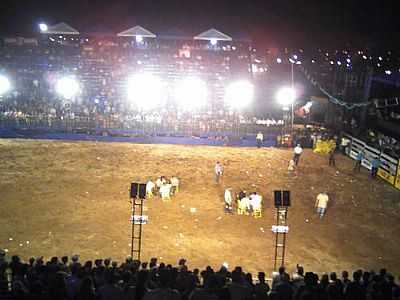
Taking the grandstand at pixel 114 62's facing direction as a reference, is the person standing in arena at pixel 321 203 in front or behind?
in front

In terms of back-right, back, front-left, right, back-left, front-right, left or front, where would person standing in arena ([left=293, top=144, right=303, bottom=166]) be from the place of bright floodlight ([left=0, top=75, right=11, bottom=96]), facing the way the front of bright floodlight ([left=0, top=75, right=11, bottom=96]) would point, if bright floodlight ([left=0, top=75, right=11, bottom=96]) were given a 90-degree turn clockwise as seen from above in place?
back-left

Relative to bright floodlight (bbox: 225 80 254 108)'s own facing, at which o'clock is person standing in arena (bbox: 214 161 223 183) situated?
The person standing in arena is roughly at 12 o'clock from the bright floodlight.

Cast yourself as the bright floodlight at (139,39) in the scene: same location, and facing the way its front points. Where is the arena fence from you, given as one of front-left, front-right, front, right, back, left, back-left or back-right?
front-left

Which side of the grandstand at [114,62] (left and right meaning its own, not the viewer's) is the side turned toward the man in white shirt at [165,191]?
front

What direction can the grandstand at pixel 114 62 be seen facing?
toward the camera

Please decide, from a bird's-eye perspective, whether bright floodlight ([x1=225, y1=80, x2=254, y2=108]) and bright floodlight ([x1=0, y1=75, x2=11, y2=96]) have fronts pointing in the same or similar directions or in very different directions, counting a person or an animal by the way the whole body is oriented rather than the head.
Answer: same or similar directions

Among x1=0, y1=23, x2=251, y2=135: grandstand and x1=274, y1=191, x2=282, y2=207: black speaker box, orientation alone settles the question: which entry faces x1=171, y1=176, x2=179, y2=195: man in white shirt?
the grandstand

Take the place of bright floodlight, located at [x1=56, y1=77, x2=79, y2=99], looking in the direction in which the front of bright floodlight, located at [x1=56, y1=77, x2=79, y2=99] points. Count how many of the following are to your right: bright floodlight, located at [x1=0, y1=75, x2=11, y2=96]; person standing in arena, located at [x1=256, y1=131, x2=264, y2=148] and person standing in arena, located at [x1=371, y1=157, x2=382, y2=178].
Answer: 1

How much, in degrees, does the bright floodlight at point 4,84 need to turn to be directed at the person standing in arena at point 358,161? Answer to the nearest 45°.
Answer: approximately 45° to its left

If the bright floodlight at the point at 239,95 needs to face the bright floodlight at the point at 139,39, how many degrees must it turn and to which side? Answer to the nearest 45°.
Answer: approximately 135° to its right

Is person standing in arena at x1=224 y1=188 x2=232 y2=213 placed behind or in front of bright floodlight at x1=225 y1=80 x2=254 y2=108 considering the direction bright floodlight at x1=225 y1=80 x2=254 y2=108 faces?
in front

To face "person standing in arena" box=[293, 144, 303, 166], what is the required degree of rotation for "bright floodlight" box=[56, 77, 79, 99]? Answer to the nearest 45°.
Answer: approximately 45° to its left

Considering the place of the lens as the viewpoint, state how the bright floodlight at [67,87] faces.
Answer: facing the viewer

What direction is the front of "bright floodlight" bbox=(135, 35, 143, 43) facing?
toward the camera
